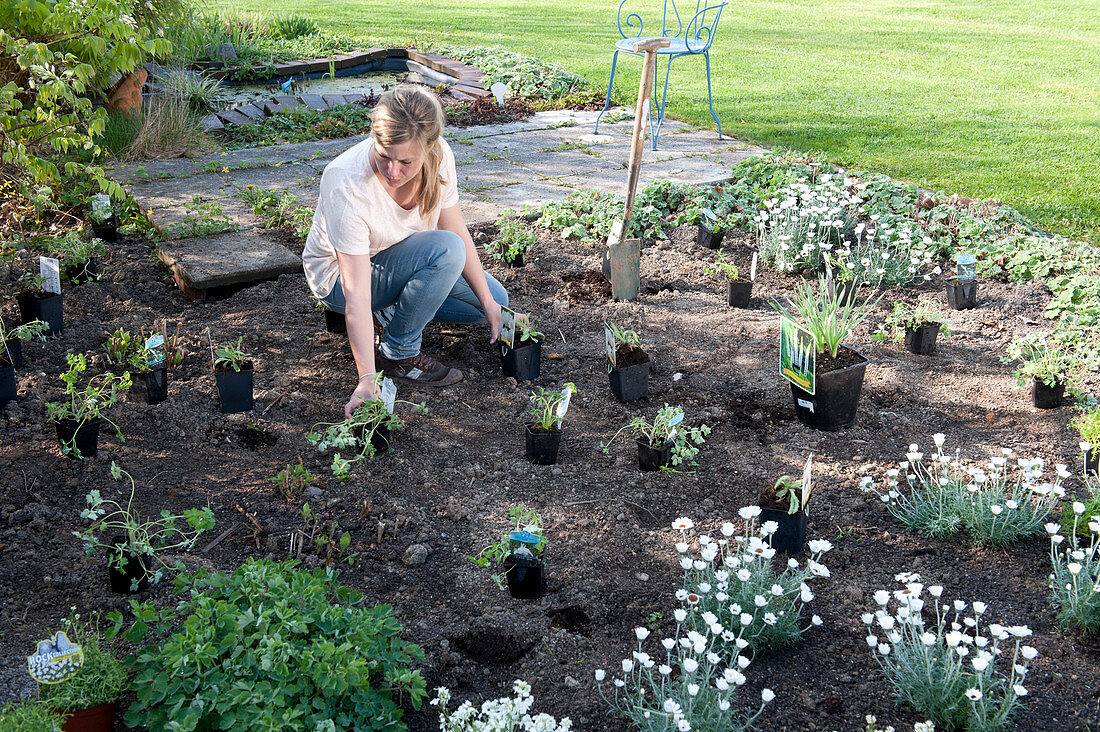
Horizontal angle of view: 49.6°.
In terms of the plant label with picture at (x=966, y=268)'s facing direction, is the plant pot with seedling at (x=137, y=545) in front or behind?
in front

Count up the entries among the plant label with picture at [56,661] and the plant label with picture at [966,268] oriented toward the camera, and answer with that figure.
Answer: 2

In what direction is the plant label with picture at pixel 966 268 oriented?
toward the camera

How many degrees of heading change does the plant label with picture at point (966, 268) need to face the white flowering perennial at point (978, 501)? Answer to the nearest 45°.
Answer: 0° — it already faces it

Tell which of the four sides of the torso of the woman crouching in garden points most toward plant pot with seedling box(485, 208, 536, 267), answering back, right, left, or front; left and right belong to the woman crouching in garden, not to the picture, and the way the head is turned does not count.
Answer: left

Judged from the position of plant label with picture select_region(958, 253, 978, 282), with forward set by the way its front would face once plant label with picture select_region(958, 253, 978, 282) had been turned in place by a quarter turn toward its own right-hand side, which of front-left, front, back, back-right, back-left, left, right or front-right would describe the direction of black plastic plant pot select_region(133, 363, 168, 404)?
front-left

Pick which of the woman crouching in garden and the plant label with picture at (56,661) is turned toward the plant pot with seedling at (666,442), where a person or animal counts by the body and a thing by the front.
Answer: the woman crouching in garden

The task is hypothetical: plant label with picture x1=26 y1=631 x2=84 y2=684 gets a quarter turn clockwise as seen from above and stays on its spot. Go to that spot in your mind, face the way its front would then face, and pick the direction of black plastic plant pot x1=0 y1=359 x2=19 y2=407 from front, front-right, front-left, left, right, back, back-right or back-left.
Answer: right

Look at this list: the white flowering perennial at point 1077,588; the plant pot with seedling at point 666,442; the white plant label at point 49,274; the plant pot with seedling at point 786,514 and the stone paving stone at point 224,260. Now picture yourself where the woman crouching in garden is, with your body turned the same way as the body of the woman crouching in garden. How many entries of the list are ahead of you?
3

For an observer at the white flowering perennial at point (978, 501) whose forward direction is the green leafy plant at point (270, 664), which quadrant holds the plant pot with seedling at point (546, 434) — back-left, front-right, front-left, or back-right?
front-right

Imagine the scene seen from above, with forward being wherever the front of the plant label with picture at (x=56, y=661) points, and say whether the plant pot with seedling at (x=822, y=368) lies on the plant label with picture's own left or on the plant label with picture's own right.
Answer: on the plant label with picture's own left

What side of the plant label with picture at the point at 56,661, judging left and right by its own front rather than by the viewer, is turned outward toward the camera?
front

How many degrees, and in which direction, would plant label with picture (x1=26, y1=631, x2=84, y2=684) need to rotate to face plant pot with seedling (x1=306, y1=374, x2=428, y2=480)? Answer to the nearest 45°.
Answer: approximately 135° to its left

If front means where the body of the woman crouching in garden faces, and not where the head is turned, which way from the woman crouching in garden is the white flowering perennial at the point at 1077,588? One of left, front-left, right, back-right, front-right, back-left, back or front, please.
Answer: front
